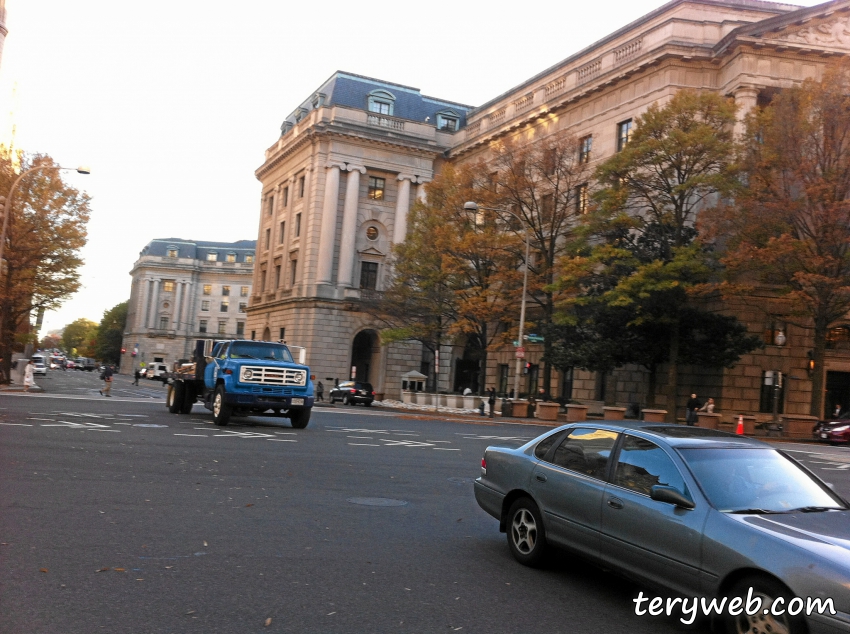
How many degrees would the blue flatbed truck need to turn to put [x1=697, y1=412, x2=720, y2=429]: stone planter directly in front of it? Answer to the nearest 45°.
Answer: approximately 90° to its left

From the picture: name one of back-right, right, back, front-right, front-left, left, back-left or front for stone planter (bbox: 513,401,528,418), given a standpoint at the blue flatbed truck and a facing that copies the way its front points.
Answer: left

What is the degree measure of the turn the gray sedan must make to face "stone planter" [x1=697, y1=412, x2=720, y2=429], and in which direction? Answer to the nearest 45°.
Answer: approximately 135° to its left

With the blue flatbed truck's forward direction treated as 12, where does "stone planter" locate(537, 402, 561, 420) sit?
The stone planter is roughly at 9 o'clock from the blue flatbed truck.

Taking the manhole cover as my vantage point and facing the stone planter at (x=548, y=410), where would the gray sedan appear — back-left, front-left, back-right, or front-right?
back-right

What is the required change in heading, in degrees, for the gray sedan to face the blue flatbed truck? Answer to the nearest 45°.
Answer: approximately 180°

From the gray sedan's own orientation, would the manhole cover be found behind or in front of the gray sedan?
behind

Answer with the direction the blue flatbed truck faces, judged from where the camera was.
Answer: facing the viewer and to the right of the viewer

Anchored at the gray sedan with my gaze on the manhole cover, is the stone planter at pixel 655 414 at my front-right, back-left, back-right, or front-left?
front-right

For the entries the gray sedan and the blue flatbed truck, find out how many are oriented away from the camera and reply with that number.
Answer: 0

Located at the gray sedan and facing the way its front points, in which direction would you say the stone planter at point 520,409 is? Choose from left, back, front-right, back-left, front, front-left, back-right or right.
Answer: back-left

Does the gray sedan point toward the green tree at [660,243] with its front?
no

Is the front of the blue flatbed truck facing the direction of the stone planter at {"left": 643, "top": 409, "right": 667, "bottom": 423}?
no

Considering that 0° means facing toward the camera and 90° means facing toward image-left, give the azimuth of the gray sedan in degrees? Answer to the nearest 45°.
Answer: approximately 315°

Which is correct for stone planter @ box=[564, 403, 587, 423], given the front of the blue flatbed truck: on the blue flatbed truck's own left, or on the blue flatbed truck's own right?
on the blue flatbed truck's own left
